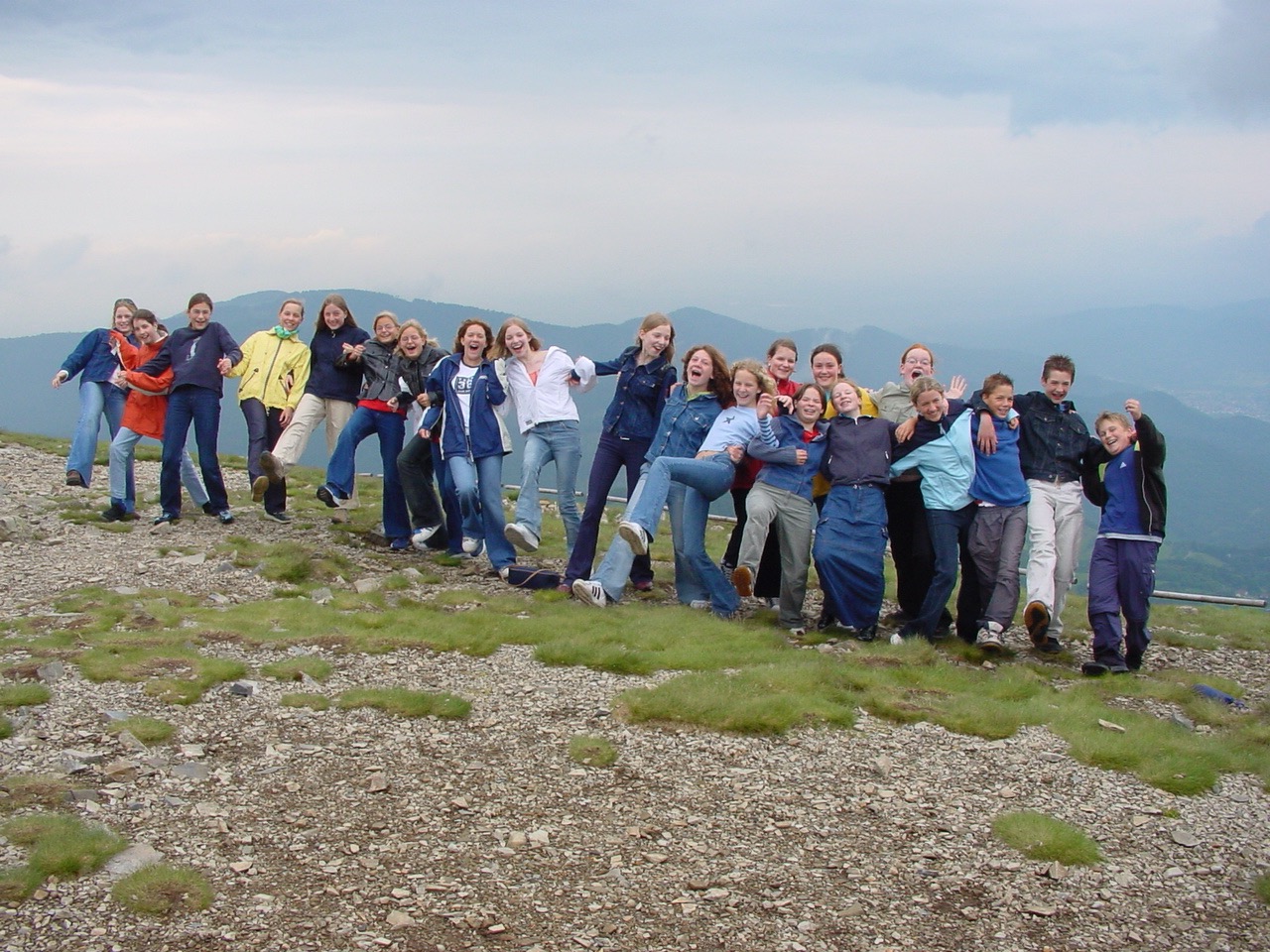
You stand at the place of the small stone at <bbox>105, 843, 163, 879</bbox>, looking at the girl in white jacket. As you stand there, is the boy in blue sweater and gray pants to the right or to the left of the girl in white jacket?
right

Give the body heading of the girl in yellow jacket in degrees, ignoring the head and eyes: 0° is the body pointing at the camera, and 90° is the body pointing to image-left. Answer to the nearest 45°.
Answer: approximately 0°

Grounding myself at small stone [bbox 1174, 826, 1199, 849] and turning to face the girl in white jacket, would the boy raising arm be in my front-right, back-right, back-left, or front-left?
front-right

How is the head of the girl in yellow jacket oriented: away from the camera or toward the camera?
toward the camera

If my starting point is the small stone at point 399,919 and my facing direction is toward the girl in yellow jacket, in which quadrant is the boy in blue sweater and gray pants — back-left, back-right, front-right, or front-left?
front-right

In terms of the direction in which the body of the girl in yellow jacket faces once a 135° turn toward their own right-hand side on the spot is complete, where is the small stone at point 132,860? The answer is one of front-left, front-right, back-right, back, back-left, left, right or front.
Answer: back-left

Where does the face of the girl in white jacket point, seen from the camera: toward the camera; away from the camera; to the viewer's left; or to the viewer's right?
toward the camera

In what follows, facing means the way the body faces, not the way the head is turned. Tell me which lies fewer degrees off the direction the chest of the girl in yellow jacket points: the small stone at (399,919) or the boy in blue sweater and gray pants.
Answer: the small stone

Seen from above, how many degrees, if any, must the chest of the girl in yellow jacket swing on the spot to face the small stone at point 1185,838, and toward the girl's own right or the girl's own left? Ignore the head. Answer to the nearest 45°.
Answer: approximately 45° to the girl's own left

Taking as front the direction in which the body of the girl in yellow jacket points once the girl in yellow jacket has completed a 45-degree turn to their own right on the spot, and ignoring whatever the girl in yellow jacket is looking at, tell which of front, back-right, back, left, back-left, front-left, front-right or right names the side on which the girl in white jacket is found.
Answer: left

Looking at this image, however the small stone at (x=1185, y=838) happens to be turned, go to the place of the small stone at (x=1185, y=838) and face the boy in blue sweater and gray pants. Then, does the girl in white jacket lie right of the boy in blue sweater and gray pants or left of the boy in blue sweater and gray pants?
left

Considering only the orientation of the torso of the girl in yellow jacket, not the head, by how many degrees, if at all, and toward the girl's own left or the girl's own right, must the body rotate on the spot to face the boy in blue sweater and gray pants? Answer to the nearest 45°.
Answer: approximately 45° to the girl's own left

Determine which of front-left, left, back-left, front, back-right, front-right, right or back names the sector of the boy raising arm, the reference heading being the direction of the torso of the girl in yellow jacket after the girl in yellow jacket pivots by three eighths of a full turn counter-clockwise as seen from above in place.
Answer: right

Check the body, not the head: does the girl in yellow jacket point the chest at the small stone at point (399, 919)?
yes

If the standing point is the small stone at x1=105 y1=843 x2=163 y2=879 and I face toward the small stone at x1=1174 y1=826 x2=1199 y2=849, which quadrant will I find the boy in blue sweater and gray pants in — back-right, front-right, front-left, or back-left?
front-left
